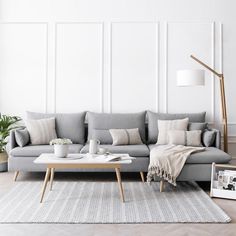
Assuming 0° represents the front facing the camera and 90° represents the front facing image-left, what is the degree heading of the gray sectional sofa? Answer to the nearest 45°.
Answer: approximately 0°

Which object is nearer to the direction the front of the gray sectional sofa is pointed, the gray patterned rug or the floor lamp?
the gray patterned rug

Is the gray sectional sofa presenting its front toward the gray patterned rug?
yes

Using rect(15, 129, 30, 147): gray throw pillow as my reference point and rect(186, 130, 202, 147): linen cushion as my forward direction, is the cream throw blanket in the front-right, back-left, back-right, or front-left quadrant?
front-right

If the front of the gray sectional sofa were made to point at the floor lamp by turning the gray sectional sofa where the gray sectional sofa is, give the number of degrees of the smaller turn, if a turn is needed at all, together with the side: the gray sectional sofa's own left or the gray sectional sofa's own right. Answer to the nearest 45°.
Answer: approximately 90° to the gray sectional sofa's own left
